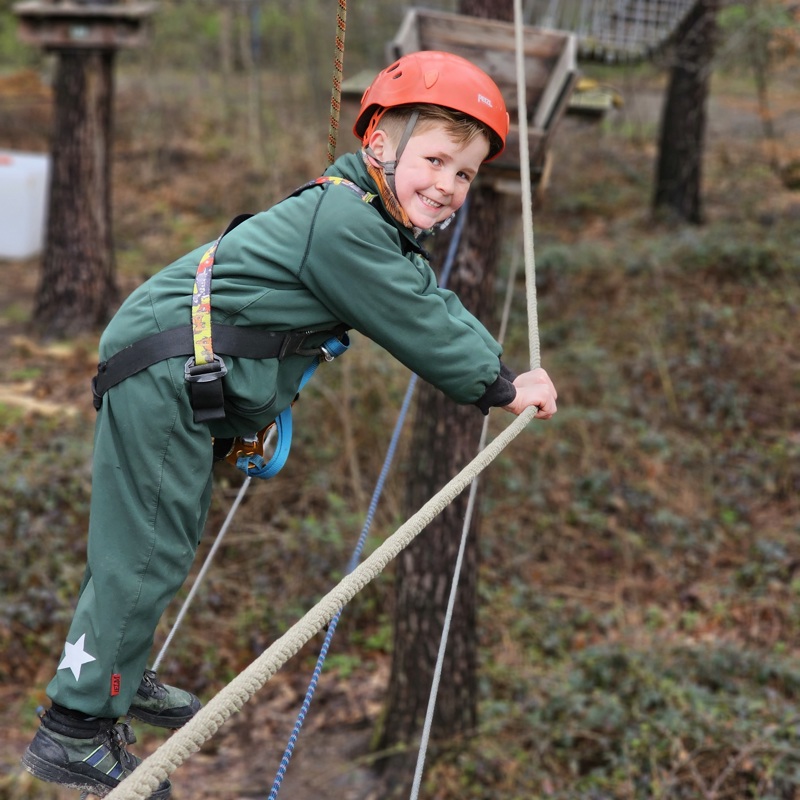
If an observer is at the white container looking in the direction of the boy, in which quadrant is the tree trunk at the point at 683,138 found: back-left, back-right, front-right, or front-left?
front-left

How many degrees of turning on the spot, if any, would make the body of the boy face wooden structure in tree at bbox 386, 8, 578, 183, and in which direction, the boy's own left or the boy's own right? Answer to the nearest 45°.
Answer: approximately 90° to the boy's own left

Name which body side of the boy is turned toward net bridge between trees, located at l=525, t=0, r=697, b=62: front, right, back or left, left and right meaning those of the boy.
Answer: left

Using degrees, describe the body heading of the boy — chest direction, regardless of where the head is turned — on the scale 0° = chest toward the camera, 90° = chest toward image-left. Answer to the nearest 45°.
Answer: approximately 270°

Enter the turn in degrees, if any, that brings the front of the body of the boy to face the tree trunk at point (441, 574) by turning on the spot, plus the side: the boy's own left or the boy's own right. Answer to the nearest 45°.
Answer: approximately 90° to the boy's own left

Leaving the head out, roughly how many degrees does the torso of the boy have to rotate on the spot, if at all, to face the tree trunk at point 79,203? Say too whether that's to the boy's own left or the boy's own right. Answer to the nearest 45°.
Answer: approximately 90° to the boy's own left

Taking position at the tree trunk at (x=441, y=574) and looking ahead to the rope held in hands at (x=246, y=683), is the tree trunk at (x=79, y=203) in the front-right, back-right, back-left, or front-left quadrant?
back-right

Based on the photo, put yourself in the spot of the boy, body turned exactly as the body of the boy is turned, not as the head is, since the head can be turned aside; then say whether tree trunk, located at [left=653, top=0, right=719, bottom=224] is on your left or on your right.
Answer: on your left

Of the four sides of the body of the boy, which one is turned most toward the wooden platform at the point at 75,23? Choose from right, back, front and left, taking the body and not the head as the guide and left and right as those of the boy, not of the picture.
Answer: left
